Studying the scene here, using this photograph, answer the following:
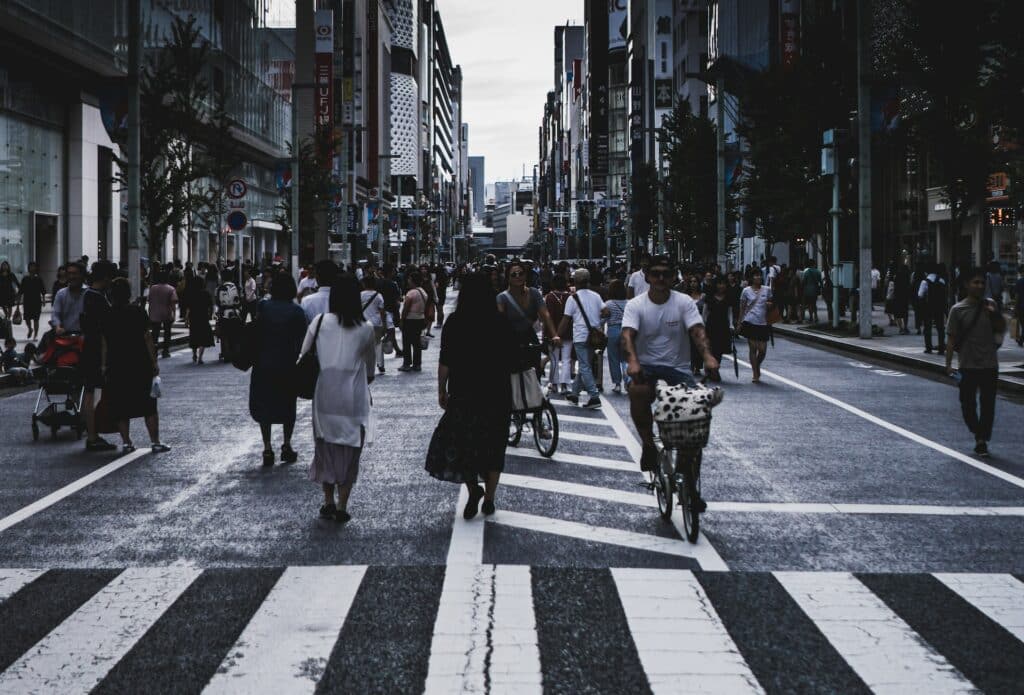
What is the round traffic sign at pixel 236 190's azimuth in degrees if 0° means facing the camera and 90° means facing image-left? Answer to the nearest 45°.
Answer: approximately 0°

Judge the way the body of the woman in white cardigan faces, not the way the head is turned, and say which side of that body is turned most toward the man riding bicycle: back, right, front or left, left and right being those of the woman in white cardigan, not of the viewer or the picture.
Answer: right

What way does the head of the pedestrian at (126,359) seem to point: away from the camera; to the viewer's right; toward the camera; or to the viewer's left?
away from the camera

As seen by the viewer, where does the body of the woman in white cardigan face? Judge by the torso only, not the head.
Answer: away from the camera

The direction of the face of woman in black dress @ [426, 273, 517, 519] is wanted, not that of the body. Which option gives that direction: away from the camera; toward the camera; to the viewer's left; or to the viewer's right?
away from the camera

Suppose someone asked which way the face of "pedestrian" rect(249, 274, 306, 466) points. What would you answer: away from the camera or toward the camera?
away from the camera

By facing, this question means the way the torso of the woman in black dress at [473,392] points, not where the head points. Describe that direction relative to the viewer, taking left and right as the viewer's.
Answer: facing away from the viewer

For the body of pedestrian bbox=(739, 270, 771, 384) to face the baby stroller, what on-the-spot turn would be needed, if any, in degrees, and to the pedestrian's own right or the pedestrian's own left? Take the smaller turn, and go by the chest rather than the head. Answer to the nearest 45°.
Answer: approximately 45° to the pedestrian's own right
